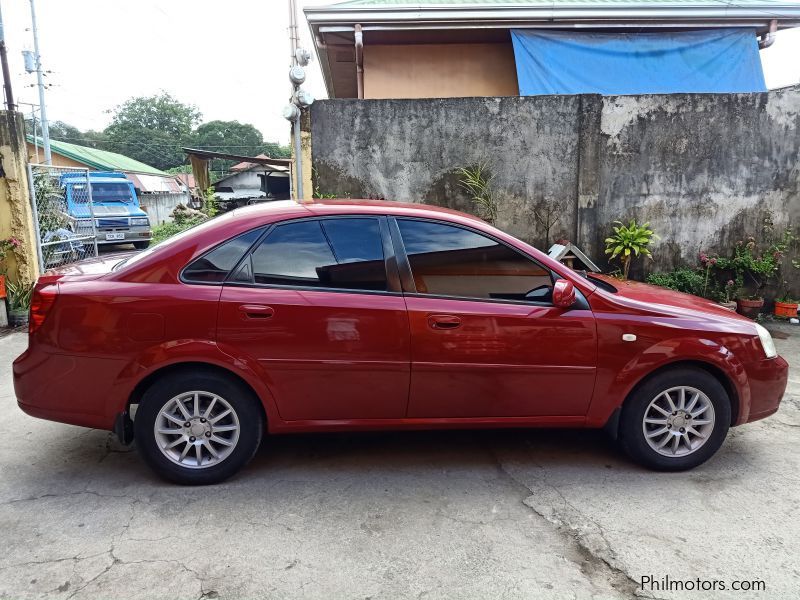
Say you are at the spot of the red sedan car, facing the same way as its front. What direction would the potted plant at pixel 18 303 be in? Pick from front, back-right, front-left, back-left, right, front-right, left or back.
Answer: back-left

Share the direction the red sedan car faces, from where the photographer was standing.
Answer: facing to the right of the viewer

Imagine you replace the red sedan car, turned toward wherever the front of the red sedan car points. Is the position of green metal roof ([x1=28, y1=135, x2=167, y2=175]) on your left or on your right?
on your left

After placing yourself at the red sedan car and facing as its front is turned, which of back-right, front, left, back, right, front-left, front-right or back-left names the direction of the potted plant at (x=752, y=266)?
front-left

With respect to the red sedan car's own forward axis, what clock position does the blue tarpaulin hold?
The blue tarpaulin is roughly at 10 o'clock from the red sedan car.

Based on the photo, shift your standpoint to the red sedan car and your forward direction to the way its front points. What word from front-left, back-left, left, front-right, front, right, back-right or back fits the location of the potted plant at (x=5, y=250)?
back-left

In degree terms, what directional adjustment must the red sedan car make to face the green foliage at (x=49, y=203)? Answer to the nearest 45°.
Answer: approximately 135° to its left

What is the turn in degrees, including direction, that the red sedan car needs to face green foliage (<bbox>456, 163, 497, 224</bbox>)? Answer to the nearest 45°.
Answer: approximately 90° to its left

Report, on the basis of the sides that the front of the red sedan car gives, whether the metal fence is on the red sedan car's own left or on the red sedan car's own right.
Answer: on the red sedan car's own left

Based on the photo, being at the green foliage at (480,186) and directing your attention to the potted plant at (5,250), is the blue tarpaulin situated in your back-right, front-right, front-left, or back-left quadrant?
back-right

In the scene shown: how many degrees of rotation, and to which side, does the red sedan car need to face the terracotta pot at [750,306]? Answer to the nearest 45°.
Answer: approximately 45° to its left

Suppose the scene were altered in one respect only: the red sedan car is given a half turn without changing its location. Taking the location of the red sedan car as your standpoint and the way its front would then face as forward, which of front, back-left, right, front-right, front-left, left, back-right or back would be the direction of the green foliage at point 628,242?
back-right
